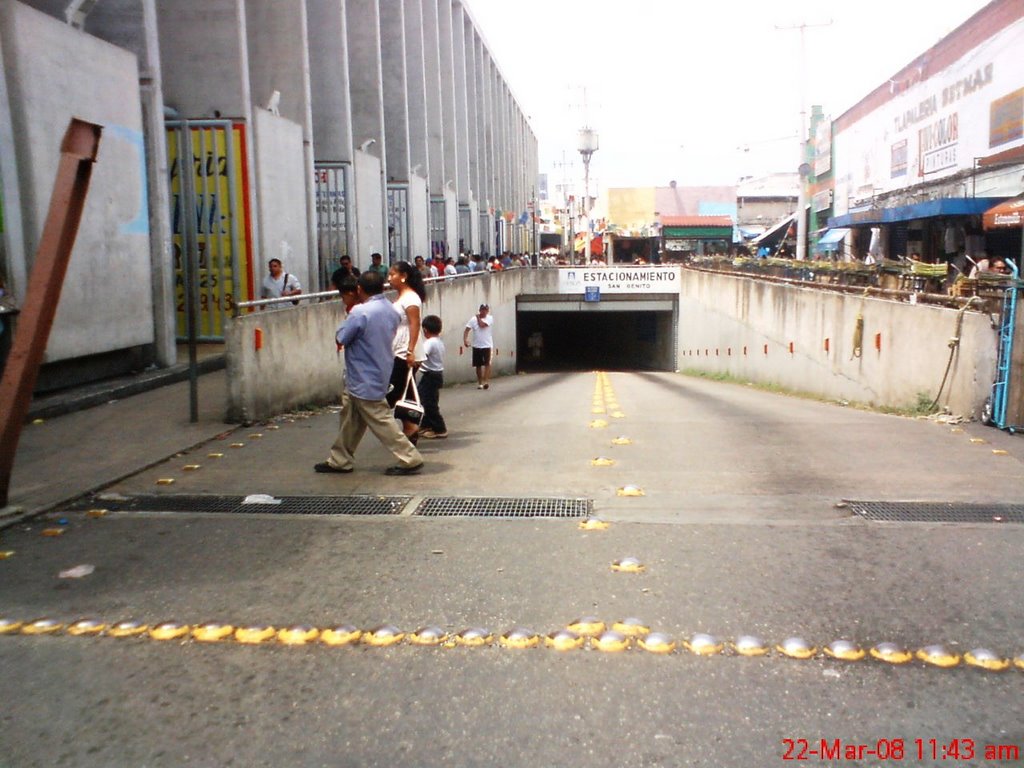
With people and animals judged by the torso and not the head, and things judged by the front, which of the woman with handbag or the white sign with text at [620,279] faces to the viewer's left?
the woman with handbag

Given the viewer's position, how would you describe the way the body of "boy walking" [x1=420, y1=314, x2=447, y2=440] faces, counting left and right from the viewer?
facing to the left of the viewer

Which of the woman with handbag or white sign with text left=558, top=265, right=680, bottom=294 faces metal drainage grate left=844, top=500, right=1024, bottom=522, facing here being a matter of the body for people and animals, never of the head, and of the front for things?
the white sign with text

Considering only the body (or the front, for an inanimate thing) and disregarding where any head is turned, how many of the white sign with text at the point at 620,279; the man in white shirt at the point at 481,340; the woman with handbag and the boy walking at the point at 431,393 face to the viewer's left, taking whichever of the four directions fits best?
2

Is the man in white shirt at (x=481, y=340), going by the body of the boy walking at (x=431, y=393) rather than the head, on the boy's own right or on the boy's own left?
on the boy's own right

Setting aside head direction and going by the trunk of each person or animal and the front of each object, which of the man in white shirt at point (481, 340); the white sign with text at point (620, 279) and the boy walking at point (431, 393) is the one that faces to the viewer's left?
the boy walking

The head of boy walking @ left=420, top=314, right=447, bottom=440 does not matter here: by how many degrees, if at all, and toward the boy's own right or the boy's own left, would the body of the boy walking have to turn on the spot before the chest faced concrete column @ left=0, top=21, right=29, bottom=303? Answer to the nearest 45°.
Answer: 0° — they already face it

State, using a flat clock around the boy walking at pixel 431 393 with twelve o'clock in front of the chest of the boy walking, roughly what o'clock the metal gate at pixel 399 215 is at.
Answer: The metal gate is roughly at 3 o'clock from the boy walking.

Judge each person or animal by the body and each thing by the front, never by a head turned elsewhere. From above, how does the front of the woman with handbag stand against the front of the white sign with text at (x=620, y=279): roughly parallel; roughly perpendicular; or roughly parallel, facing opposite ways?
roughly perpendicular
